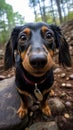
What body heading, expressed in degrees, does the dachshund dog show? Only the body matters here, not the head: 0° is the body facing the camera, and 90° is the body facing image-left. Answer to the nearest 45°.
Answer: approximately 0°
